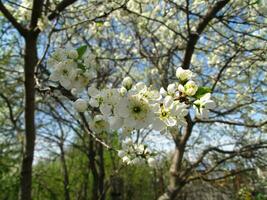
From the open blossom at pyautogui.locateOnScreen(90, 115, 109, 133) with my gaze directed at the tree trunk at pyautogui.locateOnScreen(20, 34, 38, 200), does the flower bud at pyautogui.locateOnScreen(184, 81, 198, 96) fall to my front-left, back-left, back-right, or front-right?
back-right

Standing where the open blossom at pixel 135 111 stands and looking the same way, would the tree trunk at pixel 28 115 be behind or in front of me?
behind

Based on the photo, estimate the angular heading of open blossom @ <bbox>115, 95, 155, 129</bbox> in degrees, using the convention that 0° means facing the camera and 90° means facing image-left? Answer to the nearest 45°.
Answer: approximately 0°
